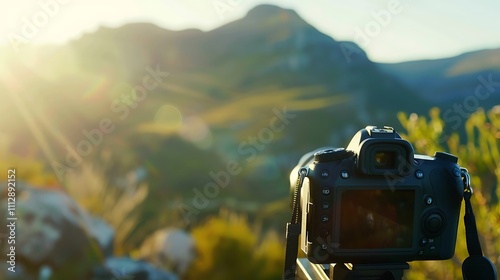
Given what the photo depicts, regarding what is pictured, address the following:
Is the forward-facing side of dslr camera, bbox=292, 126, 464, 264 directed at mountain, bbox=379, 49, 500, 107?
yes

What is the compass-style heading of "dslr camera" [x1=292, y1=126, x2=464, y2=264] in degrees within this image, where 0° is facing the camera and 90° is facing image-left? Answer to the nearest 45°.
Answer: approximately 180°

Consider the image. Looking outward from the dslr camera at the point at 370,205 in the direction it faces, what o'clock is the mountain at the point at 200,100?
The mountain is roughly at 11 o'clock from the dslr camera.

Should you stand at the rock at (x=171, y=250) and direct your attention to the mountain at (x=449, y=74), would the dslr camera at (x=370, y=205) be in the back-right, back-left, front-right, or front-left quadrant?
back-right

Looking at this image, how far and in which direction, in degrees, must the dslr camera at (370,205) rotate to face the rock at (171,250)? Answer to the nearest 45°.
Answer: approximately 45° to its left

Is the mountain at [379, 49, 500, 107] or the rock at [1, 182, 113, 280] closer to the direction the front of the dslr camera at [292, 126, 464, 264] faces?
the mountain

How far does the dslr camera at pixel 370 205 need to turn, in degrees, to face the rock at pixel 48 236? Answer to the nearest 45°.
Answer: approximately 45° to its left
